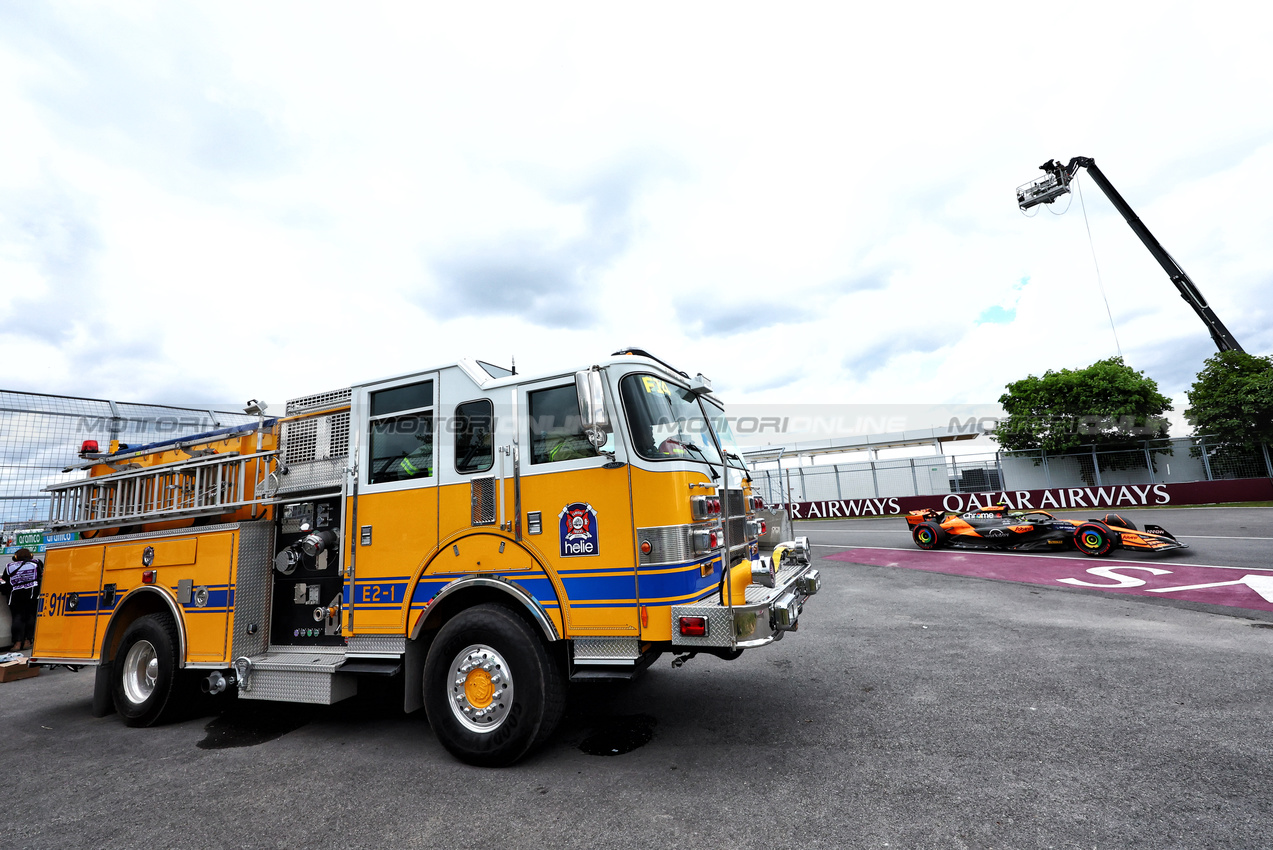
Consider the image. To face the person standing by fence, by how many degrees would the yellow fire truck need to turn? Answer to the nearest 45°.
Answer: approximately 180°

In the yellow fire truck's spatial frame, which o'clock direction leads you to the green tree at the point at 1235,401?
The green tree is roughly at 10 o'clock from the yellow fire truck.

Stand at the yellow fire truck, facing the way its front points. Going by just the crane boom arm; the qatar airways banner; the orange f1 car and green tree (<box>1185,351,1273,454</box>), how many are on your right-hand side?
0

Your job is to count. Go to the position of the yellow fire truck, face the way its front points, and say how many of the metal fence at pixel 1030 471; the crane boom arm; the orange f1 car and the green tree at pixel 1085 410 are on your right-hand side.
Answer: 0

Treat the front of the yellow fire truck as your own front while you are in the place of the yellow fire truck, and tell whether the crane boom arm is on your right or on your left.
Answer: on your left

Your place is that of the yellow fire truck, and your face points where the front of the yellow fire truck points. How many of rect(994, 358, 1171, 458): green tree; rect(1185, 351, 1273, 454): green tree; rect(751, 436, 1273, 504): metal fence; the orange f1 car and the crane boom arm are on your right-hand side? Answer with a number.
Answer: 0

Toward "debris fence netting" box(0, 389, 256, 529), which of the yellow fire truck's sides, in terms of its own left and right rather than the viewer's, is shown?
back

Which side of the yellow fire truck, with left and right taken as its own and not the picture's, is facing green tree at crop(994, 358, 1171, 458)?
left

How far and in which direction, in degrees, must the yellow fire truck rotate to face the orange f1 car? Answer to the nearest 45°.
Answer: approximately 45° to its left

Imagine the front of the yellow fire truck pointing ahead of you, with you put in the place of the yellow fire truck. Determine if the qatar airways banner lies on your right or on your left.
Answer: on your left

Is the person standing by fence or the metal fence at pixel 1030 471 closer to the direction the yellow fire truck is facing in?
the metal fence

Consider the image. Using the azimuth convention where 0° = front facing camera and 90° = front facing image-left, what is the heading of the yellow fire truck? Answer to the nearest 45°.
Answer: approximately 315°

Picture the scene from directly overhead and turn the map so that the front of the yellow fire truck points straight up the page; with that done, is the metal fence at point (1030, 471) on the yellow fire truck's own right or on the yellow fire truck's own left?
on the yellow fire truck's own left
